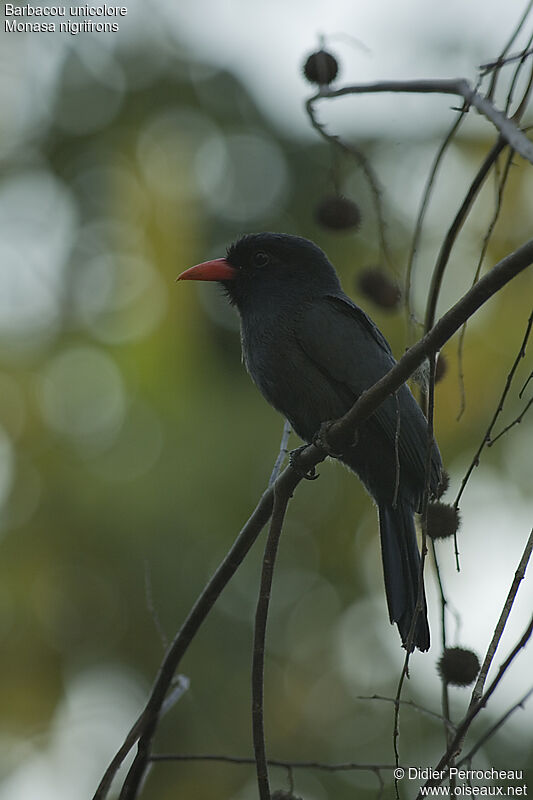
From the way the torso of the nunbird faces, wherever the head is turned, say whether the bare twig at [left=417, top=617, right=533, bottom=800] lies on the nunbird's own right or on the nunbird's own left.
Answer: on the nunbird's own left

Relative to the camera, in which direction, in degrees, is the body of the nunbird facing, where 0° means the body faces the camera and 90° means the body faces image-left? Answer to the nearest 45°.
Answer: approximately 90°
